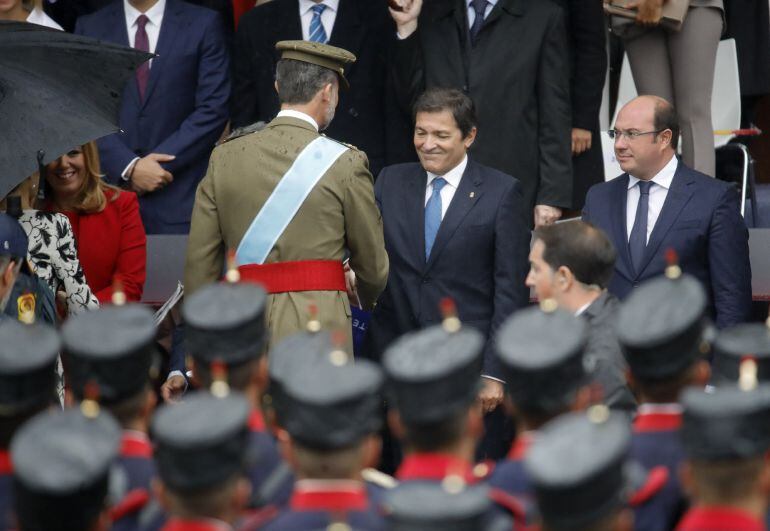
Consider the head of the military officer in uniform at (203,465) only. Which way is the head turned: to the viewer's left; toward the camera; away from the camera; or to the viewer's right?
away from the camera

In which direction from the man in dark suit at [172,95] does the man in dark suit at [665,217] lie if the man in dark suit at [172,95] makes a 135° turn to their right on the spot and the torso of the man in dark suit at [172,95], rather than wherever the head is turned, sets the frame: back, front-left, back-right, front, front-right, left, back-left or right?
back-right

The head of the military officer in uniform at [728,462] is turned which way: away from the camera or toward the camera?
away from the camera

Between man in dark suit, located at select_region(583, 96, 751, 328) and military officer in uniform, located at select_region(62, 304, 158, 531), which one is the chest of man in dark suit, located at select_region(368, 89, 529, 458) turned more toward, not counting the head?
the military officer in uniform

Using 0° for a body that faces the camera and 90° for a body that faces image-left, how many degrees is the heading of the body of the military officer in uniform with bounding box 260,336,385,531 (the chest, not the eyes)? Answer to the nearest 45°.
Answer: approximately 180°

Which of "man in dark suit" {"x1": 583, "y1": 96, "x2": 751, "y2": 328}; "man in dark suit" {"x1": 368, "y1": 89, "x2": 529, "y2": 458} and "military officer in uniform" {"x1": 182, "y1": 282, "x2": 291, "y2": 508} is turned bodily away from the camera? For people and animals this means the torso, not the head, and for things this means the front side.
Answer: the military officer in uniform

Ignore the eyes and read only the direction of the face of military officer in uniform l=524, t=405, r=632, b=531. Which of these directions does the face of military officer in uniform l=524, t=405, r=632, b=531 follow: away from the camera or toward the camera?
away from the camera

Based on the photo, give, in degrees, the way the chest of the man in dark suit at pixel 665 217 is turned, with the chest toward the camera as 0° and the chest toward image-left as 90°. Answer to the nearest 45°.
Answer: approximately 45°

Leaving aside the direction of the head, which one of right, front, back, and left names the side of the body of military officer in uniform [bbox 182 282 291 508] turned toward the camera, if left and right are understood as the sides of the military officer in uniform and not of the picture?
back

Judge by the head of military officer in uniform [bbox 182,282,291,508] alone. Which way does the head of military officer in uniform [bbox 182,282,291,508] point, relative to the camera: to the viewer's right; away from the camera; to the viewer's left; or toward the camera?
away from the camera

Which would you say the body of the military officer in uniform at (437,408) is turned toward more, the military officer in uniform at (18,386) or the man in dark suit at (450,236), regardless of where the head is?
the man in dark suit

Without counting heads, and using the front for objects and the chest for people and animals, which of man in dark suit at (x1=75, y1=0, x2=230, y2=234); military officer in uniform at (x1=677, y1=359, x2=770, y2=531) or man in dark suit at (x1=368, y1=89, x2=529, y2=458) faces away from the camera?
the military officer in uniform

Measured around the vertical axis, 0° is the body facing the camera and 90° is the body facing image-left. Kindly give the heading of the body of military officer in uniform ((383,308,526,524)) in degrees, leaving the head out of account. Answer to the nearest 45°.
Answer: approximately 180°
